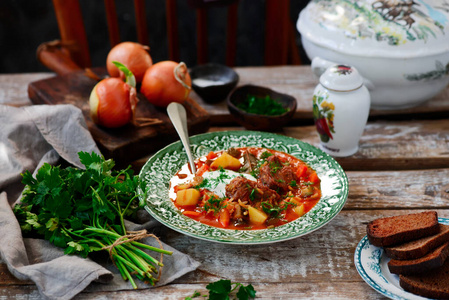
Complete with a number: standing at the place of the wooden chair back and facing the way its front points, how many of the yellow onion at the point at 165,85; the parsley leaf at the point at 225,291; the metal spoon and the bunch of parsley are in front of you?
4

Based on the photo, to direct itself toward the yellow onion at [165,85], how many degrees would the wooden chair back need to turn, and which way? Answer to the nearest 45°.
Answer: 0° — it already faces it

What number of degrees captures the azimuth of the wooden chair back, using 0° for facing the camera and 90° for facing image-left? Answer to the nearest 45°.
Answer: approximately 0°

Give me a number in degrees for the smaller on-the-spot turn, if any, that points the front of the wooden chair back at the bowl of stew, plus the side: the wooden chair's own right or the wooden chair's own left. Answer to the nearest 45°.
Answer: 0° — it already faces it

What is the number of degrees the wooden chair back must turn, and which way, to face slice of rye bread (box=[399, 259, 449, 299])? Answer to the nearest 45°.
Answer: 0° — it already faces it

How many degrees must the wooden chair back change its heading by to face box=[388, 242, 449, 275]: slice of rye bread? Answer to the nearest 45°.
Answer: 0° — it already faces it

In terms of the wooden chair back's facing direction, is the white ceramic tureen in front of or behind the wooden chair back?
in front

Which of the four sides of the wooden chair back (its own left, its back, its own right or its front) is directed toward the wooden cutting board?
front

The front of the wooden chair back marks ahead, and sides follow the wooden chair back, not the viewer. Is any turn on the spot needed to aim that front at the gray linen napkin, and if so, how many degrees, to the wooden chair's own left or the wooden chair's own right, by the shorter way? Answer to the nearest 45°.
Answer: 0° — it already faces it

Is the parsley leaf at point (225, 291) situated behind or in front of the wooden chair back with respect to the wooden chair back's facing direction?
in front

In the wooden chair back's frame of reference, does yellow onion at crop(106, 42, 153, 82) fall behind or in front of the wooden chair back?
in front

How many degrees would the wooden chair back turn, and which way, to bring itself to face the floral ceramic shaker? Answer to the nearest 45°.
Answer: approximately 45° to its left
